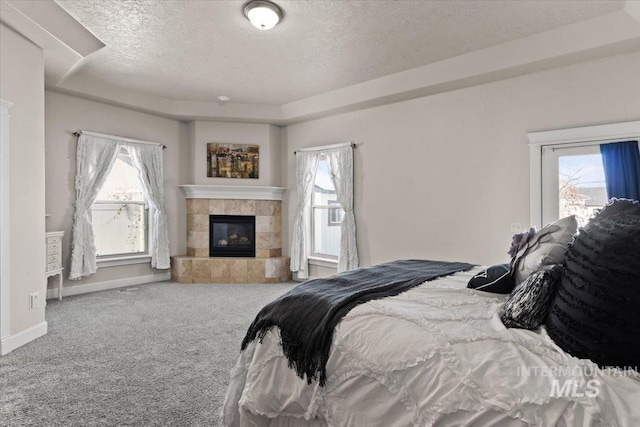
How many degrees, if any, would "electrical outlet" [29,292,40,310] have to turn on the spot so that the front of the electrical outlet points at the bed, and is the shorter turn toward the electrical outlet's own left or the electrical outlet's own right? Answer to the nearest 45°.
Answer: approximately 45° to the electrical outlet's own right

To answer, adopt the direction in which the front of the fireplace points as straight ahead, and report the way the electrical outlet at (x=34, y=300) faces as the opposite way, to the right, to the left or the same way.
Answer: to the left

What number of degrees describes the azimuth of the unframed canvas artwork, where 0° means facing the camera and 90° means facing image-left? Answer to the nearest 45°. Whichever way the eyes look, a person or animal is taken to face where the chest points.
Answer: approximately 0°

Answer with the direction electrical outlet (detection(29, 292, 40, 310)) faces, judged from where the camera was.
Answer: facing the viewer and to the right of the viewer

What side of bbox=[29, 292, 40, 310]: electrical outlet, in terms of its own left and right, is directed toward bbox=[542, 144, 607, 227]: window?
front

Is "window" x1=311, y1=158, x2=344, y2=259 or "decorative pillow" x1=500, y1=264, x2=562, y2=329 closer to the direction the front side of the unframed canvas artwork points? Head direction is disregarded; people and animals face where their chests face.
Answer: the decorative pillow

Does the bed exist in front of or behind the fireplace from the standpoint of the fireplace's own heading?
in front

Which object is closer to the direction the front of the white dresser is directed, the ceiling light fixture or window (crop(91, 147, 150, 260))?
the ceiling light fixture

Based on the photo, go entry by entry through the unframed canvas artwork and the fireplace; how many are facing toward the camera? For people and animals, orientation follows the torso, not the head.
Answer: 2

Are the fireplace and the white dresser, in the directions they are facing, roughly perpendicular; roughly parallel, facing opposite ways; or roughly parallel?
roughly perpendicular

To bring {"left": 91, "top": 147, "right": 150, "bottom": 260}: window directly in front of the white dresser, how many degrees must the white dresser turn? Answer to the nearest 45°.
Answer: approximately 90° to its left

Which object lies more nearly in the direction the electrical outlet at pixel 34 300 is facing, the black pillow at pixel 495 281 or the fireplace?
the black pillow

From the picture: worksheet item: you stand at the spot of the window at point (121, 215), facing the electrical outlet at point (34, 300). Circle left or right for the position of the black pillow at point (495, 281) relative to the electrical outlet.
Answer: left
